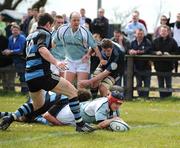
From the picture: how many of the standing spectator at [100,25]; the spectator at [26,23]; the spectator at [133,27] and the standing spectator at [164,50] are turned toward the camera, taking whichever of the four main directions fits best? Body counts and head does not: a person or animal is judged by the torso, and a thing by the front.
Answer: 4

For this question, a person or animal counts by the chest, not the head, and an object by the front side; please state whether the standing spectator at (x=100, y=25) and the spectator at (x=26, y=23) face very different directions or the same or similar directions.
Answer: same or similar directions

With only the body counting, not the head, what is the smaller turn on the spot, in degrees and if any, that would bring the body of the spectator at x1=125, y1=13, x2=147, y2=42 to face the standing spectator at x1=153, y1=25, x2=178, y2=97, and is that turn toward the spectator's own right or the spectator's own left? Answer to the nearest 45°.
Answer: approximately 45° to the spectator's own left

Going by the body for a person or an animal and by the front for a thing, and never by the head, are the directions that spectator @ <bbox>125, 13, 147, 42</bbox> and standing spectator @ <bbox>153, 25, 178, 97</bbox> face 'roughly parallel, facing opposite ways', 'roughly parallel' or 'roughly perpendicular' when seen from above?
roughly parallel

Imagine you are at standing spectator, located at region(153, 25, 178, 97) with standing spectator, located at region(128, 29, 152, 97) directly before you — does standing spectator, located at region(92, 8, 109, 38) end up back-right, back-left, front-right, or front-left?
front-right

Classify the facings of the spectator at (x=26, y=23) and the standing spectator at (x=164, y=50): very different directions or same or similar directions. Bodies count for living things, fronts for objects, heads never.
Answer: same or similar directions

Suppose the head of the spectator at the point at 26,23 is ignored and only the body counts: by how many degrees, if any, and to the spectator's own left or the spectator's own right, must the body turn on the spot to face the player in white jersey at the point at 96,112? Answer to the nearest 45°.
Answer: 0° — they already face them

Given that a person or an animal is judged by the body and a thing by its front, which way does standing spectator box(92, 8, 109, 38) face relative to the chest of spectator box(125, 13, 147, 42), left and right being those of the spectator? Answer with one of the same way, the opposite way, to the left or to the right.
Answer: the same way

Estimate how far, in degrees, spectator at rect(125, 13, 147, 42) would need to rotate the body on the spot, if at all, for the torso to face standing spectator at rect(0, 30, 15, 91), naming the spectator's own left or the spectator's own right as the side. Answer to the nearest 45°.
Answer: approximately 90° to the spectator's own right

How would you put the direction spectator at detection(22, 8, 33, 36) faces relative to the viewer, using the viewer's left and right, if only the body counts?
facing the viewer

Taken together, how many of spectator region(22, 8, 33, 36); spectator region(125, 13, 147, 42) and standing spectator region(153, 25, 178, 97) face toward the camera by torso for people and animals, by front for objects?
3

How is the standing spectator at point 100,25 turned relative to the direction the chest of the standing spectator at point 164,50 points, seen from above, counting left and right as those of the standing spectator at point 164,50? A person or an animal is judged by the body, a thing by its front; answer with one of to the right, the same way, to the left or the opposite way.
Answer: the same way

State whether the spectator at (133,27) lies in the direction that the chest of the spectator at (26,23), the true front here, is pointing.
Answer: no
